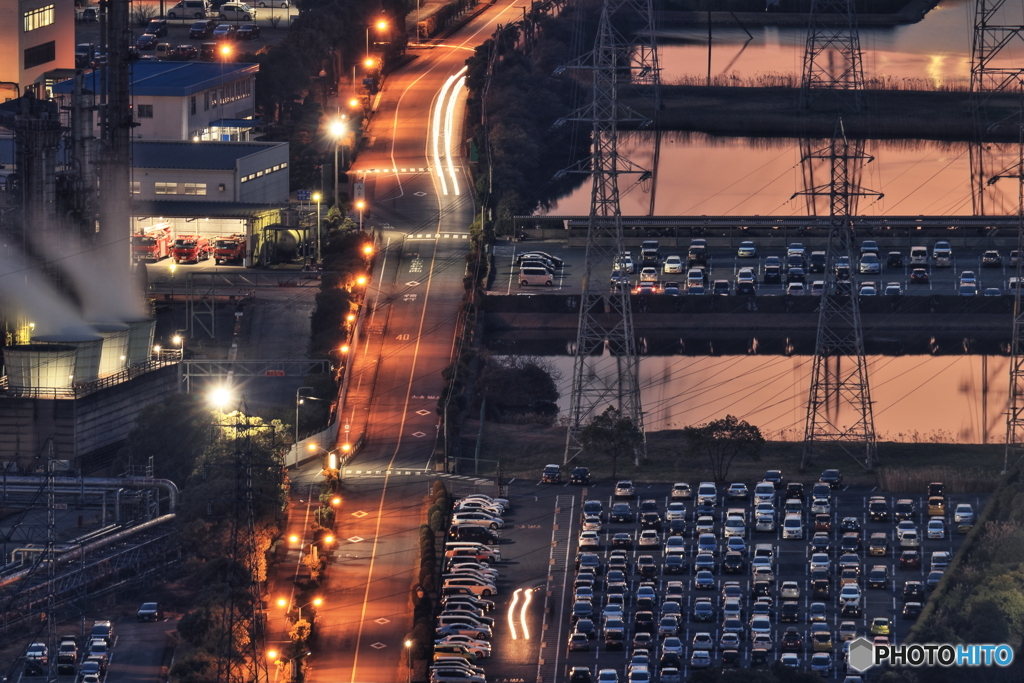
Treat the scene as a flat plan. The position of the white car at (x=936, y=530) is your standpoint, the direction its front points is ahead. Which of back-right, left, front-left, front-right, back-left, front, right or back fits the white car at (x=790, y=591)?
front-right

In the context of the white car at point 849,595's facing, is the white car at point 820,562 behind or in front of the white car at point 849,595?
behind

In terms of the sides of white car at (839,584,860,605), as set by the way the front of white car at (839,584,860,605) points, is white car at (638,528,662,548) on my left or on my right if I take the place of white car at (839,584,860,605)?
on my right

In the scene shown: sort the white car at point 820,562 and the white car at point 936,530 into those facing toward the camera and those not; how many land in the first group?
2

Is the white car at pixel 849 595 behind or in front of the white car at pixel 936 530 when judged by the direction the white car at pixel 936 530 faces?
in front

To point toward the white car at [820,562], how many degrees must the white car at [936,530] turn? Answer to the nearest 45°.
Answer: approximately 45° to its right

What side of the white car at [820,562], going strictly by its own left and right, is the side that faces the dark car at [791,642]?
front

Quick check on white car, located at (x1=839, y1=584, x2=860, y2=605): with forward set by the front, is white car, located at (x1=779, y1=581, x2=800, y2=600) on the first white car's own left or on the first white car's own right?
on the first white car's own right

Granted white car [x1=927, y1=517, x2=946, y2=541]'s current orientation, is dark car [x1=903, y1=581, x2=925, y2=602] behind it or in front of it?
in front
